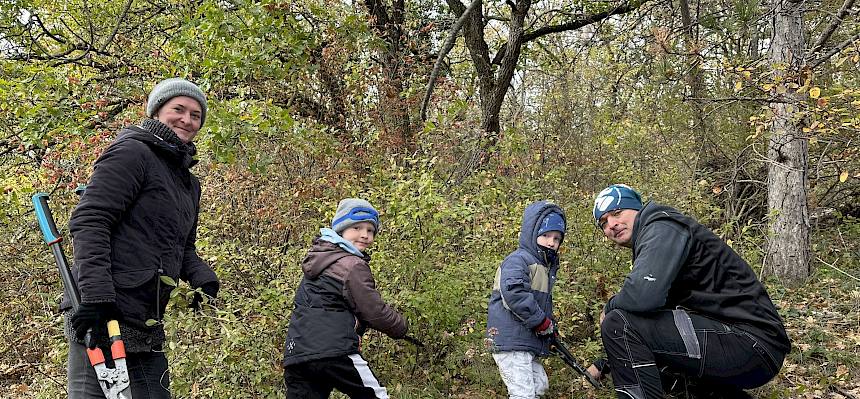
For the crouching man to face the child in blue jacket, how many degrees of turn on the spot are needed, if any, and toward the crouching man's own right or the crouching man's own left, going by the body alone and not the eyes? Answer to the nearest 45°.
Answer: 0° — they already face them

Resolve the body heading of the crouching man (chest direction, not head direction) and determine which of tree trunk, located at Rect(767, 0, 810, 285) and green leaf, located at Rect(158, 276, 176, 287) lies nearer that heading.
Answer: the green leaf

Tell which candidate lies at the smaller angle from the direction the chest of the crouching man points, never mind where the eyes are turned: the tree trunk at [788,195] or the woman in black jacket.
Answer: the woman in black jacket

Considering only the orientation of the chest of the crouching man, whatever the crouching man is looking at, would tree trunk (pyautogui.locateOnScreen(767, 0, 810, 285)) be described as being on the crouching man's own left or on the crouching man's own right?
on the crouching man's own right

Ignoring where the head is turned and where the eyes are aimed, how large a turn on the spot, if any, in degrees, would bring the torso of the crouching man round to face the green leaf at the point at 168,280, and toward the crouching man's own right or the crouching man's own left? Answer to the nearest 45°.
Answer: approximately 45° to the crouching man's own left

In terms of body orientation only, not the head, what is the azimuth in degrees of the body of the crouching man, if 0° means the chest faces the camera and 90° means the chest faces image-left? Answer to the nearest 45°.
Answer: approximately 90°
